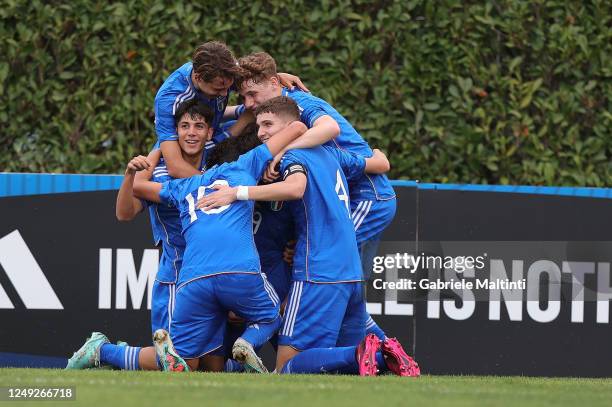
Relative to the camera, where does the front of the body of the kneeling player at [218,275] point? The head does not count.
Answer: away from the camera

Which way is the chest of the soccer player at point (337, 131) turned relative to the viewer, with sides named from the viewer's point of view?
facing to the left of the viewer

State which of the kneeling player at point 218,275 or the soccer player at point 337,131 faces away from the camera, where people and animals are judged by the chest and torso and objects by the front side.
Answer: the kneeling player

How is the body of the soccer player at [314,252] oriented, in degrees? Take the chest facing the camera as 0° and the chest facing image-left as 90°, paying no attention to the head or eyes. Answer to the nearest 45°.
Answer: approximately 135°

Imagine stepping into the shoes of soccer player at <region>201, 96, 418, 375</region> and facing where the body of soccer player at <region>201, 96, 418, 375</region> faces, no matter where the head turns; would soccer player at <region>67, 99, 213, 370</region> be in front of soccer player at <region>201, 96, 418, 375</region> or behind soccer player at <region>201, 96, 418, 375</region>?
in front

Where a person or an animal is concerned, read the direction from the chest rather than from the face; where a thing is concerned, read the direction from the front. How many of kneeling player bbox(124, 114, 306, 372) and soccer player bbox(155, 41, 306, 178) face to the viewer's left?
0

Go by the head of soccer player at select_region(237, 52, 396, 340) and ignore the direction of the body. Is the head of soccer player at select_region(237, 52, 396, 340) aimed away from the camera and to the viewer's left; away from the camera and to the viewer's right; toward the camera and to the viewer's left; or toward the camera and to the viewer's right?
toward the camera and to the viewer's left
